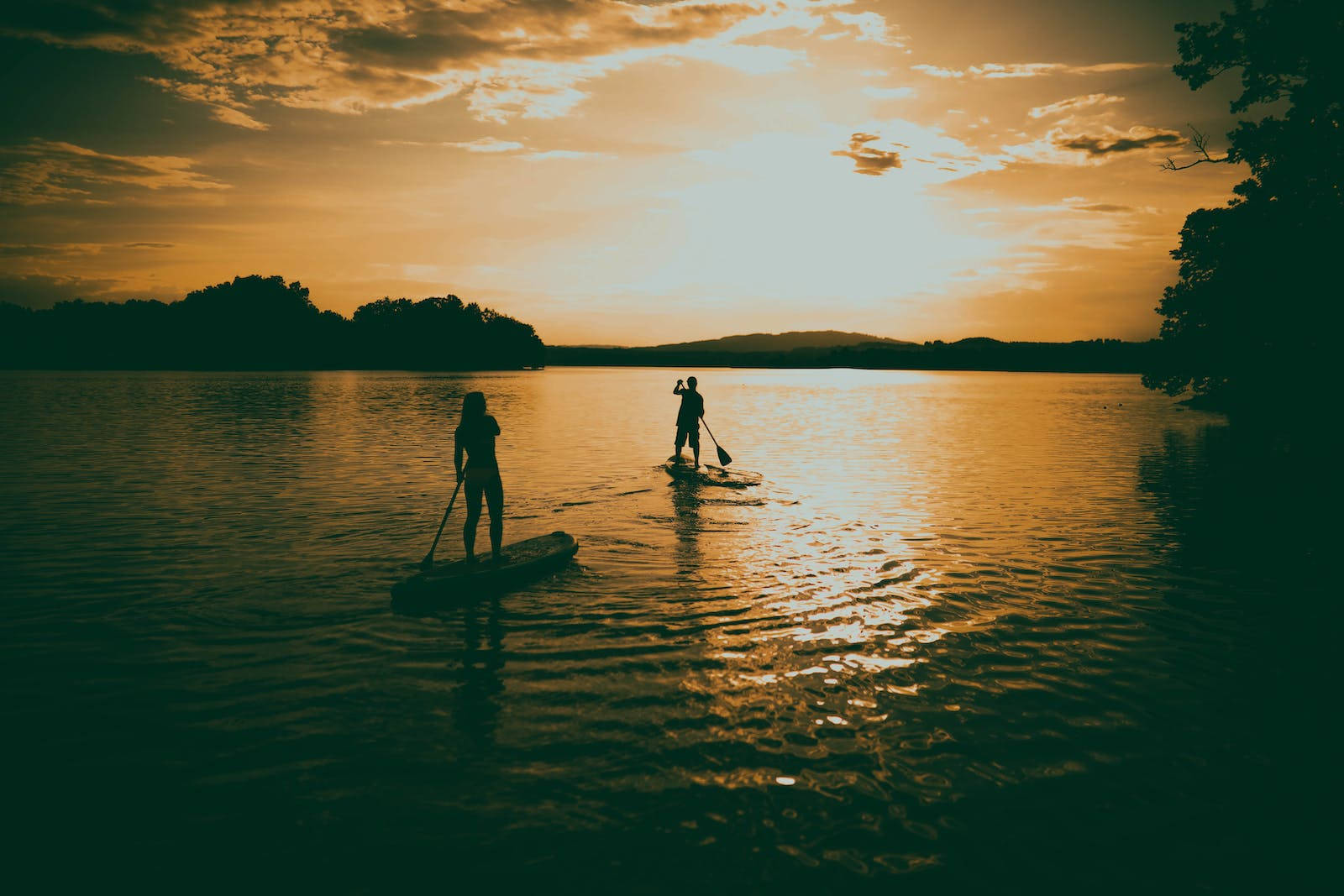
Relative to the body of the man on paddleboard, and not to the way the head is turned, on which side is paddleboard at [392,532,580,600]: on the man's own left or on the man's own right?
on the man's own left

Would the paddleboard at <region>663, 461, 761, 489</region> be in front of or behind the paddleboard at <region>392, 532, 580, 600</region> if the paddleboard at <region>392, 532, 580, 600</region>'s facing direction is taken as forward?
in front

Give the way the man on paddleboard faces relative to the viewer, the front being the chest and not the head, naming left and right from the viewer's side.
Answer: facing away from the viewer and to the left of the viewer

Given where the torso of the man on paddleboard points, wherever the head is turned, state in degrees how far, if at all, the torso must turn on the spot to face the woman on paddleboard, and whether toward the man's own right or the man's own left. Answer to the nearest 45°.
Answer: approximately 135° to the man's own left

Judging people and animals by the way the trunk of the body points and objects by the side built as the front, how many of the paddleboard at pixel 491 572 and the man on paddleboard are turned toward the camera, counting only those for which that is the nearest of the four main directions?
0

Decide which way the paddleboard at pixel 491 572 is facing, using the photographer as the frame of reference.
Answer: facing away from the viewer and to the right of the viewer
